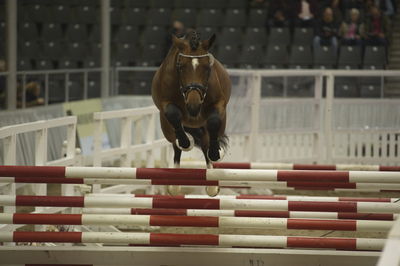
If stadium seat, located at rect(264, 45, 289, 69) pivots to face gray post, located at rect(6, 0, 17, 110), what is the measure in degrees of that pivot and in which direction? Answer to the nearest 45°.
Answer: approximately 45° to its right

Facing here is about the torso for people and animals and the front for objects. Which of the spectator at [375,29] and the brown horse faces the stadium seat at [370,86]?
the spectator

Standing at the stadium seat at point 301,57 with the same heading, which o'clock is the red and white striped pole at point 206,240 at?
The red and white striped pole is roughly at 12 o'clock from the stadium seat.

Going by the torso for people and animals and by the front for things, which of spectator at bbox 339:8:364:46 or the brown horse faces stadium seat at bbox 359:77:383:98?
the spectator

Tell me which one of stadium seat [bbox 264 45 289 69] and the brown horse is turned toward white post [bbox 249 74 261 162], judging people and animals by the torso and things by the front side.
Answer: the stadium seat

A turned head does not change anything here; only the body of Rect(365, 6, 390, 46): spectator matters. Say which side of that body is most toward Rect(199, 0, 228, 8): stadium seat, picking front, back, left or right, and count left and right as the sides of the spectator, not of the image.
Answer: right

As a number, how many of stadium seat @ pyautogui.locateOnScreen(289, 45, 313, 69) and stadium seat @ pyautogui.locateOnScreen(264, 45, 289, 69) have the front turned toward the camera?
2

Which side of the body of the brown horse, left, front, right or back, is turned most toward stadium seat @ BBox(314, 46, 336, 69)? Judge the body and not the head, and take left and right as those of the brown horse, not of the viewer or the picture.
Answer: back

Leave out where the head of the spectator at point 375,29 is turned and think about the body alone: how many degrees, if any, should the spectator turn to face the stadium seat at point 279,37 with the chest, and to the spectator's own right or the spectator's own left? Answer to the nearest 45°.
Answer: approximately 90° to the spectator's own right

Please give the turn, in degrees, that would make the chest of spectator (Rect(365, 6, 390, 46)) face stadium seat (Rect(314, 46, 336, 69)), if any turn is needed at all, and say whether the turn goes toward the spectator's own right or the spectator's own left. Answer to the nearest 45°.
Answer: approximately 90° to the spectator's own right
